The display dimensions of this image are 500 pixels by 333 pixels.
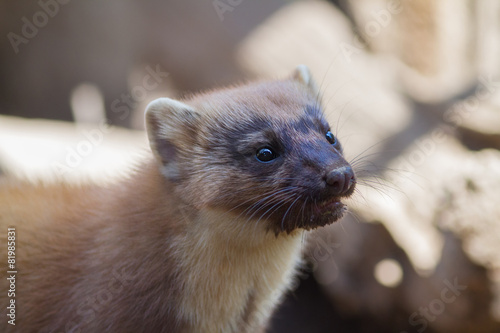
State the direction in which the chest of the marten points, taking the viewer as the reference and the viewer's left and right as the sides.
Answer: facing the viewer and to the right of the viewer

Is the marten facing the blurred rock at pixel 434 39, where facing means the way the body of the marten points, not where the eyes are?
no
